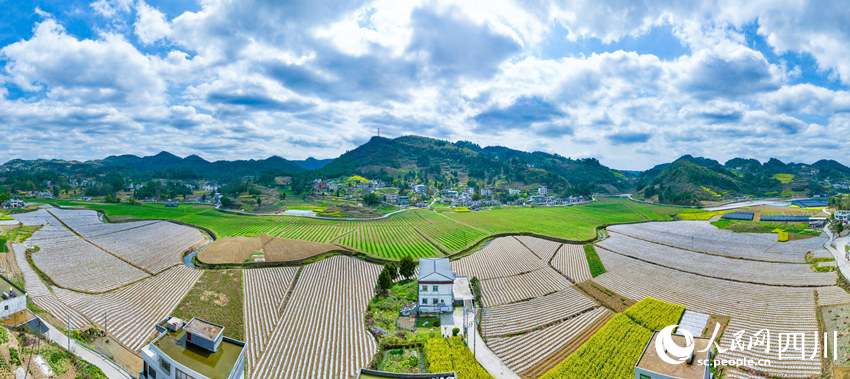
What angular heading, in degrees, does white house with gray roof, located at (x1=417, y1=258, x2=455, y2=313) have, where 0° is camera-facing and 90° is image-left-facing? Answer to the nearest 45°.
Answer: approximately 0°

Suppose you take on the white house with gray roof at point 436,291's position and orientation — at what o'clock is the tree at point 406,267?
The tree is roughly at 5 o'clock from the white house with gray roof.

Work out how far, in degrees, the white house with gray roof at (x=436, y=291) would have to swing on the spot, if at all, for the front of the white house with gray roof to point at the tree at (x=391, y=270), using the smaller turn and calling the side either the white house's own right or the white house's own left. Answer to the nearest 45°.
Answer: approximately 135° to the white house's own right

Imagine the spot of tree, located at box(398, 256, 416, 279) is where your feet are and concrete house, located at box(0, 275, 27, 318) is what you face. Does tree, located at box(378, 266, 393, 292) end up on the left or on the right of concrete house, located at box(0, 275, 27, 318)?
left

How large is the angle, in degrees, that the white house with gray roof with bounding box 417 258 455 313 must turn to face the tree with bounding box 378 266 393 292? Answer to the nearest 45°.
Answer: approximately 135° to its right

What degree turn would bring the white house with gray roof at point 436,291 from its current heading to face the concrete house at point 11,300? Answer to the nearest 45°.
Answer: approximately 90° to its right
